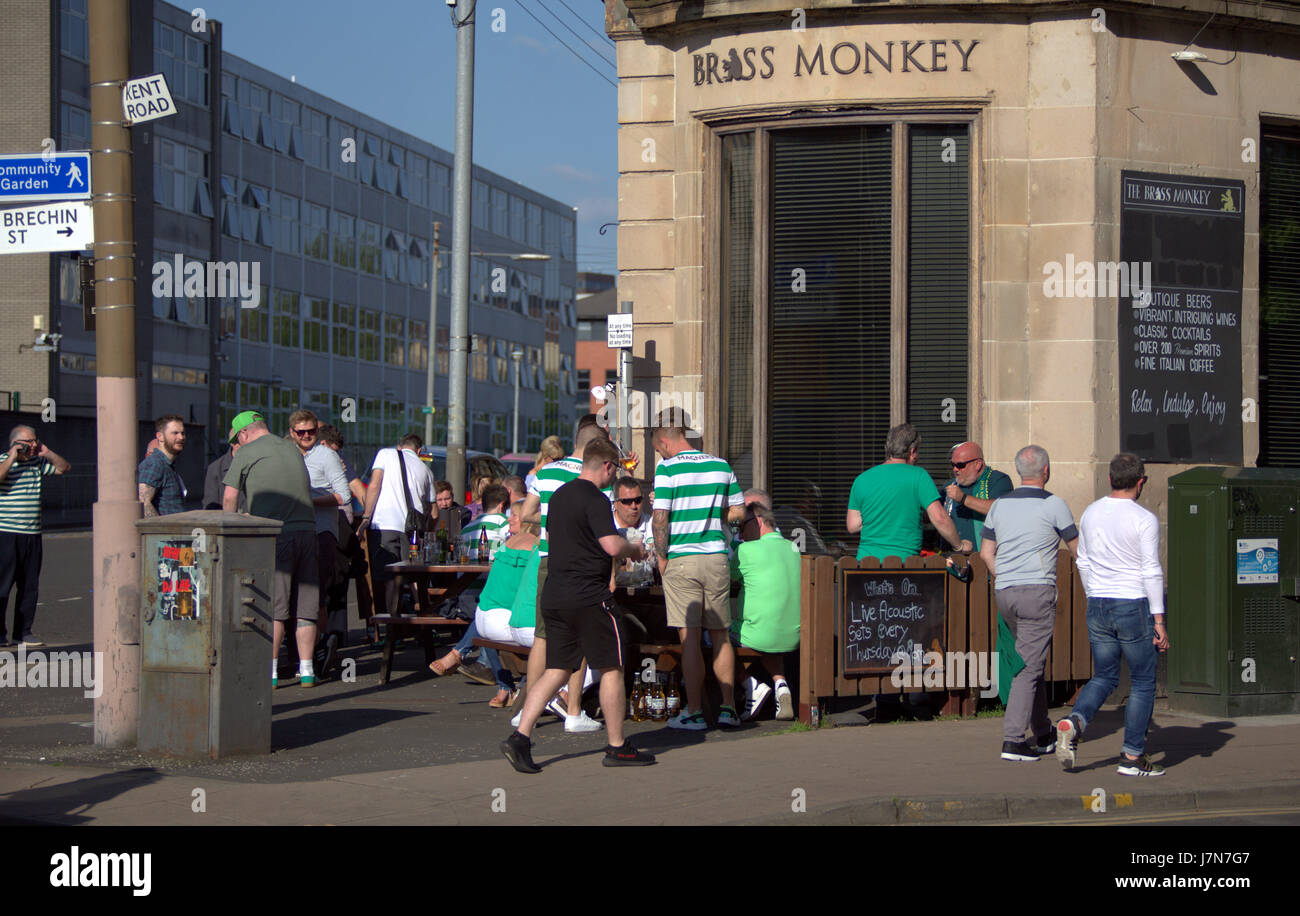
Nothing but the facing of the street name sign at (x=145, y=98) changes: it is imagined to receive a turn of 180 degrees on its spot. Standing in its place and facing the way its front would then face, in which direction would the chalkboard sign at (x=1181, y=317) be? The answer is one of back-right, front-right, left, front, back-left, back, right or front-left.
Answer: right

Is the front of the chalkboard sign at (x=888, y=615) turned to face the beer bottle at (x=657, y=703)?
no

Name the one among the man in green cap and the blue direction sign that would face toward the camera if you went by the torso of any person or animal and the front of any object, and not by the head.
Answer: the blue direction sign

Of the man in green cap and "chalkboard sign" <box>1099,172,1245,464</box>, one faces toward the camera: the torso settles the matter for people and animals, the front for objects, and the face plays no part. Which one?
the chalkboard sign

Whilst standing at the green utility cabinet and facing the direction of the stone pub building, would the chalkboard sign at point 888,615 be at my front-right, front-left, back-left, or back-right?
front-left

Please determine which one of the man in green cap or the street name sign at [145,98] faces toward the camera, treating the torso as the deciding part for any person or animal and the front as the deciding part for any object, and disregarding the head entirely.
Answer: the street name sign

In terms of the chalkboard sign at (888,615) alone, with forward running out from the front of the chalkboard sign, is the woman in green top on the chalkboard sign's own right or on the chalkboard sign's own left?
on the chalkboard sign's own right

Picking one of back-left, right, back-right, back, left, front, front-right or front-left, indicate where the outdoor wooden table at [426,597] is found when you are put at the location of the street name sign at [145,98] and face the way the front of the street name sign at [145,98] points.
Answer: back-left

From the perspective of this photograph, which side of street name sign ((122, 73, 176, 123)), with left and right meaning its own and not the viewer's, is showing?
front

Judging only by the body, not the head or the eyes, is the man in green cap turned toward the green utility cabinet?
no

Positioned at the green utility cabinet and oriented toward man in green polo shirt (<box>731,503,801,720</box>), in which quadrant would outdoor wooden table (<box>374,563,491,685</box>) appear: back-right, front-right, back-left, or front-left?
front-right

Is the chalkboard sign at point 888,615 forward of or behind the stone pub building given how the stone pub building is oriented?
forward

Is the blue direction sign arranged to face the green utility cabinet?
no

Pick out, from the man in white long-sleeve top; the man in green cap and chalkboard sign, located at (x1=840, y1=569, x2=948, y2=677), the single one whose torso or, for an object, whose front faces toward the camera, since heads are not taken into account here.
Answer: the chalkboard sign

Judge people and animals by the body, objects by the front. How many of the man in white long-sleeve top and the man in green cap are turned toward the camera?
0

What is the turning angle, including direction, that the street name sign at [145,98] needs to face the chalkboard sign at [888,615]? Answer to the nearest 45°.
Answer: approximately 90° to its left

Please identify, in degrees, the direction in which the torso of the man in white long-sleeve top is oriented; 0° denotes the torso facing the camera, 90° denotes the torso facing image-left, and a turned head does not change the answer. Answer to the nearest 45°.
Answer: approximately 225°

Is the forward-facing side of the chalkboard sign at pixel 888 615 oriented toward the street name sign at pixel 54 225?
no

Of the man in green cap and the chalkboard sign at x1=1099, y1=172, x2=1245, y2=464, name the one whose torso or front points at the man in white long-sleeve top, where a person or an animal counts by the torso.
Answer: the chalkboard sign

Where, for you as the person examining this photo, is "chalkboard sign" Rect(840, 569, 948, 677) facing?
facing the viewer

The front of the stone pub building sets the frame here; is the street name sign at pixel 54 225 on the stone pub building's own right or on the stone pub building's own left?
on the stone pub building's own right
